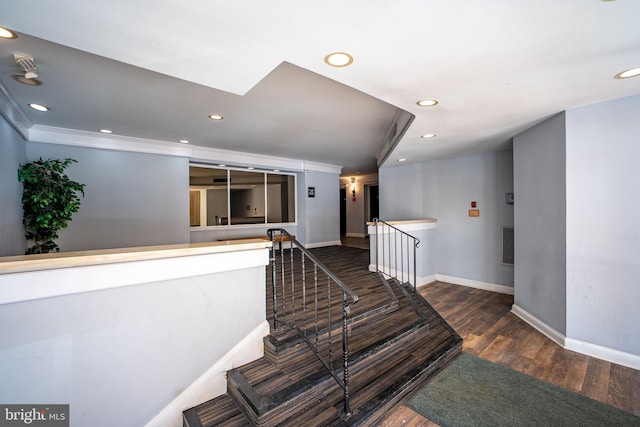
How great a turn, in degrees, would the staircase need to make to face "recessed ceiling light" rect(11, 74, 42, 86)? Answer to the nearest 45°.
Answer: approximately 135° to its right

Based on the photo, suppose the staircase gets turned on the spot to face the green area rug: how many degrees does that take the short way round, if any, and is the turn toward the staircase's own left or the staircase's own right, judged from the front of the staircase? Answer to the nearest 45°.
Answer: approximately 45° to the staircase's own left

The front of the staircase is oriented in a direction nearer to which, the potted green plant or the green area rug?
the green area rug

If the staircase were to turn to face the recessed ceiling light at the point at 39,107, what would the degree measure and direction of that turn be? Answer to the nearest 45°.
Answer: approximately 135° to its right

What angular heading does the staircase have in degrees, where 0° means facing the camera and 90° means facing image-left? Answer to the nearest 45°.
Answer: approximately 315°
